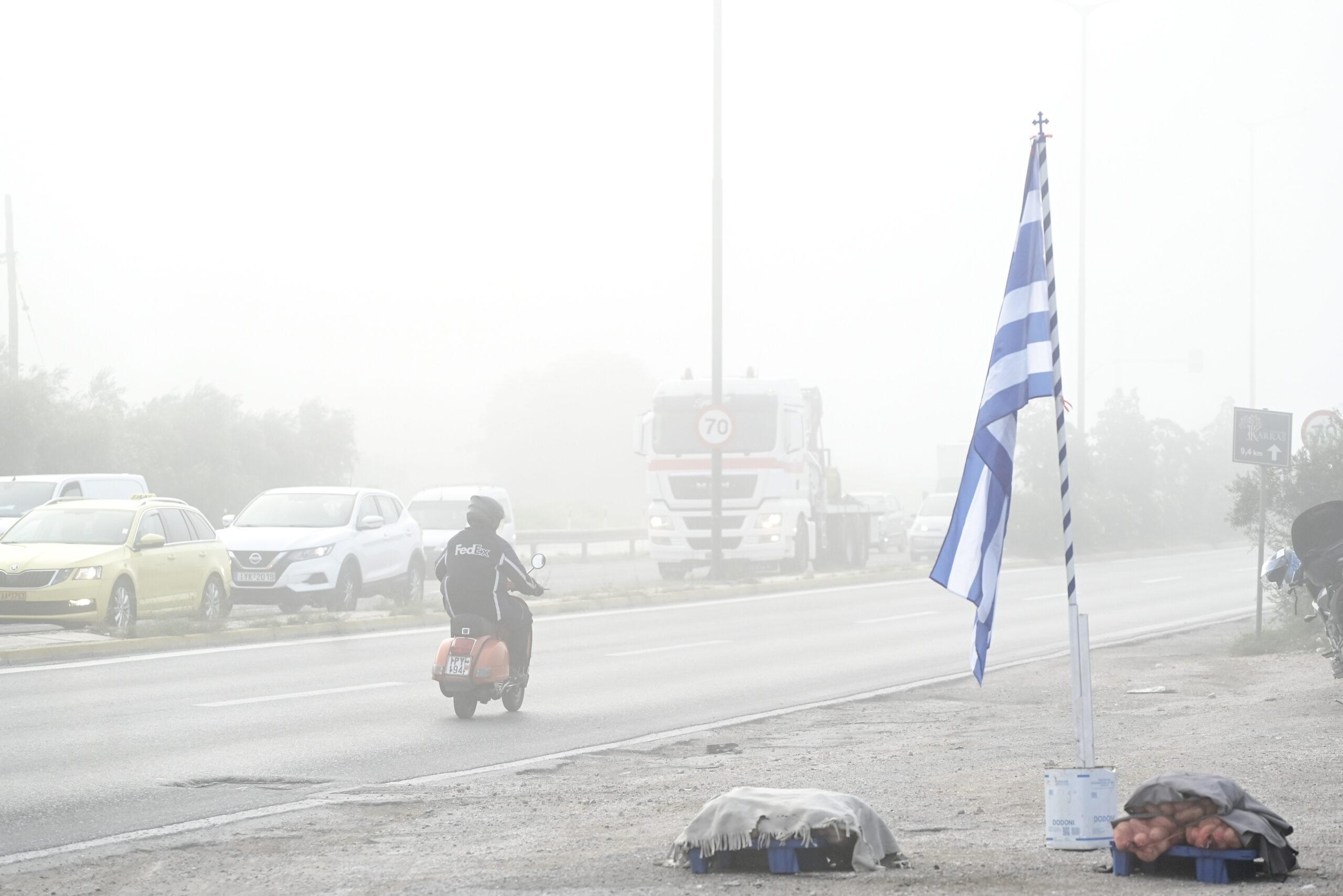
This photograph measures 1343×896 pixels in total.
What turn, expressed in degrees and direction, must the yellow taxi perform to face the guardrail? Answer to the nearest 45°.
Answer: approximately 180°

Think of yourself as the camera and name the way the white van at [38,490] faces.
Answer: facing the viewer and to the left of the viewer

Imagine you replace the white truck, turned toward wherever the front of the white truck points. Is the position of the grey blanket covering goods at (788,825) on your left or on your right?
on your left

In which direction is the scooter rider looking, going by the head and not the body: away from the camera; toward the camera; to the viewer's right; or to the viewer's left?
away from the camera

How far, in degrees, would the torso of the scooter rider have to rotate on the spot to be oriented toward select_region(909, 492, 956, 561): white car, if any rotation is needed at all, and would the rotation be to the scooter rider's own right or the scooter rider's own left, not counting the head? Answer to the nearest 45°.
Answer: approximately 45° to the scooter rider's own left

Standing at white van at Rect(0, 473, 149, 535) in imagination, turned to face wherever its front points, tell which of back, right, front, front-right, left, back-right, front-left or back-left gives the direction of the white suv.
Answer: left

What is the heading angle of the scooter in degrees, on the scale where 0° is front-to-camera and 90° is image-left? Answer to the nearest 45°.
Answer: approximately 225°

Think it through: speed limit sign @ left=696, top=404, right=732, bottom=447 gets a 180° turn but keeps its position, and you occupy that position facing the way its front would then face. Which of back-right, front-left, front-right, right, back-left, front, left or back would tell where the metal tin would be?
back

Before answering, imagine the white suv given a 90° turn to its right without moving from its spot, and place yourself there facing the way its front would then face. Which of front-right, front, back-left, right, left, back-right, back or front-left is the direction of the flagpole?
back-left

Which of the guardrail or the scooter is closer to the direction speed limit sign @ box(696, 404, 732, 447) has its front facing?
the scooter

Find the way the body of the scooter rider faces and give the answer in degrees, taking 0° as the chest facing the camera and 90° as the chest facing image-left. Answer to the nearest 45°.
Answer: approximately 225°

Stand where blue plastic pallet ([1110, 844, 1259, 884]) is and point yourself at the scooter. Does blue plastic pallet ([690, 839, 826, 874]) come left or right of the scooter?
left

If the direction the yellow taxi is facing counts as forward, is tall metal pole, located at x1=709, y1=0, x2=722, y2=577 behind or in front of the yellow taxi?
behind

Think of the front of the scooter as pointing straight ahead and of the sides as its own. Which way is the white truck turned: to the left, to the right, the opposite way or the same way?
the opposite way

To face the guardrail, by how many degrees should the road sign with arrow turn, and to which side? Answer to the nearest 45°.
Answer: approximately 135° to its right

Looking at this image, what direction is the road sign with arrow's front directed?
toward the camera

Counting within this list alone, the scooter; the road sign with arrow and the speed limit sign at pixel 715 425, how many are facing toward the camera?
2
